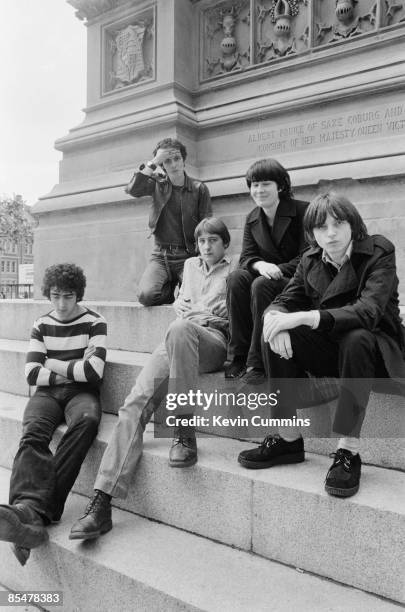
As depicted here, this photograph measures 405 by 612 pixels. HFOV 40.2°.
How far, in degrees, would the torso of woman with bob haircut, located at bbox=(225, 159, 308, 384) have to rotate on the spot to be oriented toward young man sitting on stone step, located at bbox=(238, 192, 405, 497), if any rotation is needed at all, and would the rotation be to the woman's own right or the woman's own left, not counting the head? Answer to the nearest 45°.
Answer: approximately 90° to the woman's own left

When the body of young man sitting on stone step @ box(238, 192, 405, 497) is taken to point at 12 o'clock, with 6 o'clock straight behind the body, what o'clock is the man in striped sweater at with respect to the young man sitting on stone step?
The man in striped sweater is roughly at 2 o'clock from the young man sitting on stone step.

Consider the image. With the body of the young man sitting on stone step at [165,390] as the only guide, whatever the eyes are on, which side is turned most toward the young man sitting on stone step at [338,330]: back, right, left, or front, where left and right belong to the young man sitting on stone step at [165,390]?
left

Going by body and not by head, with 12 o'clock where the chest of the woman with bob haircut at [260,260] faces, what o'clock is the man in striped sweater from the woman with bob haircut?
The man in striped sweater is roughly at 1 o'clock from the woman with bob haircut.

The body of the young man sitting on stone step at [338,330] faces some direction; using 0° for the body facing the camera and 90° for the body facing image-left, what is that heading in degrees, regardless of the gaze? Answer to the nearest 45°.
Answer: approximately 45°

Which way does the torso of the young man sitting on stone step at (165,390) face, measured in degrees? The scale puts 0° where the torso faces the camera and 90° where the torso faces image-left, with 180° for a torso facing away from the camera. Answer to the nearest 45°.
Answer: approximately 45°
